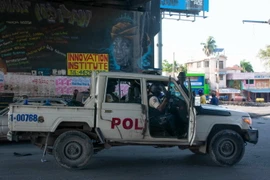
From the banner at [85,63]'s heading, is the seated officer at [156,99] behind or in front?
in front

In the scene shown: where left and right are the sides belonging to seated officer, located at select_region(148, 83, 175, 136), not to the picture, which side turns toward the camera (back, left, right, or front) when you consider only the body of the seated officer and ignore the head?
right

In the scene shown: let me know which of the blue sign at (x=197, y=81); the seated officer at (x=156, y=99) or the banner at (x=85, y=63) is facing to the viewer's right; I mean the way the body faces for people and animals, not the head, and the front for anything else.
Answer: the seated officer

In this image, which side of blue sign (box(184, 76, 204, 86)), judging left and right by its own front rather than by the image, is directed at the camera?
front

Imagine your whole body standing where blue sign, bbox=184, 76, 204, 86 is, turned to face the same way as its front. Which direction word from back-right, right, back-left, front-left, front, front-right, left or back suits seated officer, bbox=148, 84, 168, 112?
front

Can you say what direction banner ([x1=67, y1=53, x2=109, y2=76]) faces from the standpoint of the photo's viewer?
facing the viewer

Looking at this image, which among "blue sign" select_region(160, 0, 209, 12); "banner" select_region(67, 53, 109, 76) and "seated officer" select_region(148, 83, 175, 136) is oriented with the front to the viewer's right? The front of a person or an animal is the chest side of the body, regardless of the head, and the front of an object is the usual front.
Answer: the seated officer

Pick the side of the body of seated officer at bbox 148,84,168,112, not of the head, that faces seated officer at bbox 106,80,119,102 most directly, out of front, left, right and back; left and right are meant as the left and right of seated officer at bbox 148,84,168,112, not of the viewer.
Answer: back

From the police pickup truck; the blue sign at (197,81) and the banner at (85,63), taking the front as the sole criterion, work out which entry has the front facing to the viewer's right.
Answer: the police pickup truck

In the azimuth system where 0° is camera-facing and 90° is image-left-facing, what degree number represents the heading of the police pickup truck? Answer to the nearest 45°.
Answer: approximately 270°

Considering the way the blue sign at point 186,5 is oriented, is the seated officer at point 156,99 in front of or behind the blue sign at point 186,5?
in front

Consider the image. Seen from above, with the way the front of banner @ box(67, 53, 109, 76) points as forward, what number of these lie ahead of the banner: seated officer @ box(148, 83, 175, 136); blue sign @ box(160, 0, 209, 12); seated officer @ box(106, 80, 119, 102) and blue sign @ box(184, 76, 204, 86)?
2

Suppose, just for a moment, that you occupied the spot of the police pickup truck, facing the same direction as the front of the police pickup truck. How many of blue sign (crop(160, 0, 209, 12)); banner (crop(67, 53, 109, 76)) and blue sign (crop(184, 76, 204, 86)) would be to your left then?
3

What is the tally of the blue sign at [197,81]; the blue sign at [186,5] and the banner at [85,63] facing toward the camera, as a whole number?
3

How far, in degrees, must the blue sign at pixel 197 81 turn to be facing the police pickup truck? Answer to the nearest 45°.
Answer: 0° — it already faces it

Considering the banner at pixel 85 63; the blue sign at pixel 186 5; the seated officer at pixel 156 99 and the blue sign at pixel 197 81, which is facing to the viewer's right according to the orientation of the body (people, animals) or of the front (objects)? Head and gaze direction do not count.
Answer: the seated officer
